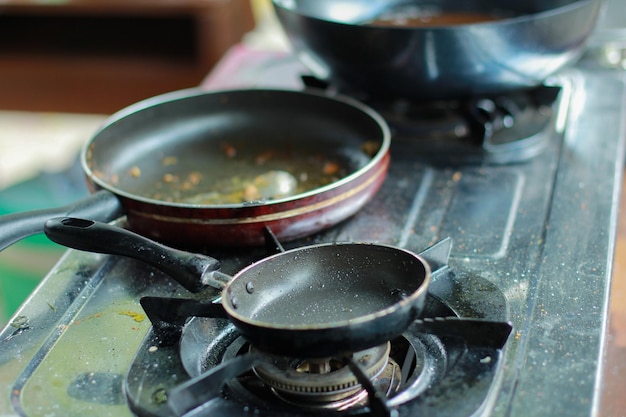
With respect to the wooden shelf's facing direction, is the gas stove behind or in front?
in front

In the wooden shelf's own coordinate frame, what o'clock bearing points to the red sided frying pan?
The red sided frying pan is roughly at 12 o'clock from the wooden shelf.

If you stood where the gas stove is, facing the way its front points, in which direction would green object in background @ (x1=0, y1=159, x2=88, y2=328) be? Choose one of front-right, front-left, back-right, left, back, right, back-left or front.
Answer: front-right

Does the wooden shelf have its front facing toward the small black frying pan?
yes

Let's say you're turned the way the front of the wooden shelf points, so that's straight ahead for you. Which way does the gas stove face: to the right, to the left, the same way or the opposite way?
to the right

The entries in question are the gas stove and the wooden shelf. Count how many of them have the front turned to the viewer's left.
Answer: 1

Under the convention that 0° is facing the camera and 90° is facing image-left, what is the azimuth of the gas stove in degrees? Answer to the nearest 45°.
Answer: approximately 90°

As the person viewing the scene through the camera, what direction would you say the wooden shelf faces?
facing the viewer

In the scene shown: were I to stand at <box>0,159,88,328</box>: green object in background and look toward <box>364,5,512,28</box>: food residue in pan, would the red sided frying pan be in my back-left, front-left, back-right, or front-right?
front-right
